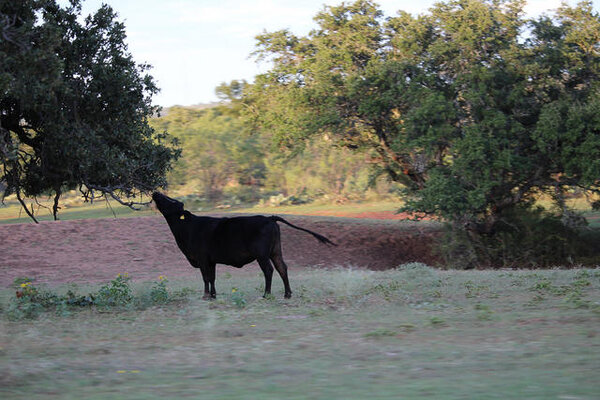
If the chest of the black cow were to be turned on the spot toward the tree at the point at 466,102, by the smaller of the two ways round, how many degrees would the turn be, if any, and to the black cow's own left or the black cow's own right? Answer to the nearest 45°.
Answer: approximately 135° to the black cow's own right

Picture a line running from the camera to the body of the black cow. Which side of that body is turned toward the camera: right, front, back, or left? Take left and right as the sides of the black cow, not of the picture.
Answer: left

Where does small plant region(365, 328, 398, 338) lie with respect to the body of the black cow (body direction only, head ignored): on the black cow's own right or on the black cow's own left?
on the black cow's own left

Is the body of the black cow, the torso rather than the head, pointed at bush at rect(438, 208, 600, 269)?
no

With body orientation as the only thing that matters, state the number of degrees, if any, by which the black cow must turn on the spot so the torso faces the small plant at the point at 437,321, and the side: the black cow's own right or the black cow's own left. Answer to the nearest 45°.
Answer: approximately 135° to the black cow's own left

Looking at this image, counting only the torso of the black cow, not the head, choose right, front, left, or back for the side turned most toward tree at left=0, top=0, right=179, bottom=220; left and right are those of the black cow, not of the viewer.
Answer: front

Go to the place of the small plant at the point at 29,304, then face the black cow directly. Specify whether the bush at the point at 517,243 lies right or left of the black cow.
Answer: left

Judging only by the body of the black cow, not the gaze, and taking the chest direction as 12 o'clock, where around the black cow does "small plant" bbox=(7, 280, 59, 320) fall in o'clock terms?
The small plant is roughly at 12 o'clock from the black cow.

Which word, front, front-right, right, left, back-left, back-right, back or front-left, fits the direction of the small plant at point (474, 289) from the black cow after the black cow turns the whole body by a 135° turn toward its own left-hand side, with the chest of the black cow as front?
front-left

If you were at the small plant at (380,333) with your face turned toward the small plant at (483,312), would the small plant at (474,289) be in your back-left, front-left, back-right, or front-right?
front-left

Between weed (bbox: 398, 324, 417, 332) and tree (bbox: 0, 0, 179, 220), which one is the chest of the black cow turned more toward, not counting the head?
the tree
